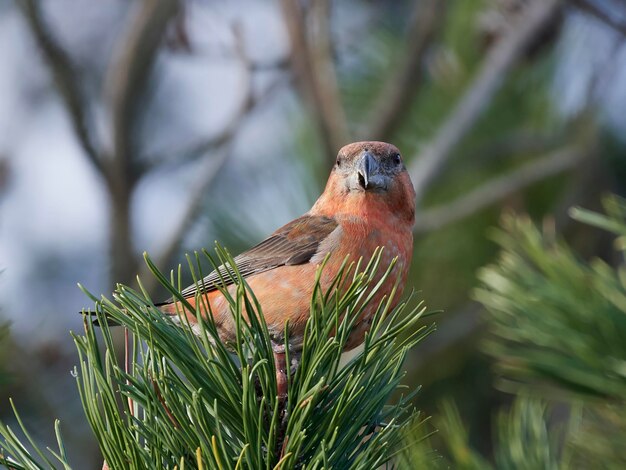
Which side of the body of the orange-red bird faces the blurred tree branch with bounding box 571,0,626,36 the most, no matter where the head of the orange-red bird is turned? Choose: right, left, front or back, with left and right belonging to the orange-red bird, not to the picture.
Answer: left

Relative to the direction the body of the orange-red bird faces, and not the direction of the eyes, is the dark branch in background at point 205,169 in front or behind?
behind

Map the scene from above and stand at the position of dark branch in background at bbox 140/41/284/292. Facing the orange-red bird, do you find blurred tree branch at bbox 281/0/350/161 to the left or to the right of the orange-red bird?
left

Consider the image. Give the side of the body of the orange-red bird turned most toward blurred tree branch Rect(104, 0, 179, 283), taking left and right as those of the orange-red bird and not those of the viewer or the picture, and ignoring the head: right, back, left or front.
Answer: back

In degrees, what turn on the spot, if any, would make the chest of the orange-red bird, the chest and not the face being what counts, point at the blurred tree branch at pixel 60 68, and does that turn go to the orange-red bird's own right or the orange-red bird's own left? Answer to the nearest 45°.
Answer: approximately 180°

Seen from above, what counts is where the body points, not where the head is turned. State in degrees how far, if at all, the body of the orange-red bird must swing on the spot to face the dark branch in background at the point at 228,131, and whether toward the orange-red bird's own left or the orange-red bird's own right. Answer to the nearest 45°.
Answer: approximately 135° to the orange-red bird's own left

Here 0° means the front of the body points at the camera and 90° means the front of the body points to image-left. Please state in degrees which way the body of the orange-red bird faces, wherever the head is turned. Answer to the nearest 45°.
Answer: approximately 315°
